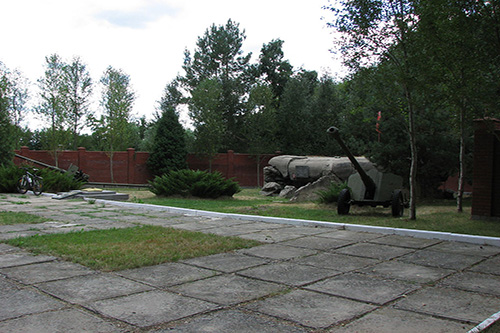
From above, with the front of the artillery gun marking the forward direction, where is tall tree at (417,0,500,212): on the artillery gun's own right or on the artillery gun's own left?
on the artillery gun's own left

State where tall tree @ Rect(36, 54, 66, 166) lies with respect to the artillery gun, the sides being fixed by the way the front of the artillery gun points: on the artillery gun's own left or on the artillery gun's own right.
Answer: on the artillery gun's own right

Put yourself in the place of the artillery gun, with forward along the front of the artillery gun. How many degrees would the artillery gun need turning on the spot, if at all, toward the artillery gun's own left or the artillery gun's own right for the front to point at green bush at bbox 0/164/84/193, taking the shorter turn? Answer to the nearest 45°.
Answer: approximately 45° to the artillery gun's own right

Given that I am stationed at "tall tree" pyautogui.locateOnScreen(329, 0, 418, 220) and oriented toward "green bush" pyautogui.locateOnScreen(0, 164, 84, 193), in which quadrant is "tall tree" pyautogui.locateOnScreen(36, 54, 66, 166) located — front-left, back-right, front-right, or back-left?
front-right

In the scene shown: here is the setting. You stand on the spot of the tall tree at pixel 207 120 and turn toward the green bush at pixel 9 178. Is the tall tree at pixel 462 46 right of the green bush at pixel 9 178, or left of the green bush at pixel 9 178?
left

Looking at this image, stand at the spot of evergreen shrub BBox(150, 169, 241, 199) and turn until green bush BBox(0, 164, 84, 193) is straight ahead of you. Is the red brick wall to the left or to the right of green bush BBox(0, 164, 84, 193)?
right

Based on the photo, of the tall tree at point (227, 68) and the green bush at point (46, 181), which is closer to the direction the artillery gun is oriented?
the green bush

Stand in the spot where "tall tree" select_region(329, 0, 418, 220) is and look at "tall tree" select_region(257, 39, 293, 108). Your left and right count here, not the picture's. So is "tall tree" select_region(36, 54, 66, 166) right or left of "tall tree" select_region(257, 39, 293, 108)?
left

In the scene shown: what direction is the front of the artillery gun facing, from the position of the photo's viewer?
facing the viewer and to the left of the viewer

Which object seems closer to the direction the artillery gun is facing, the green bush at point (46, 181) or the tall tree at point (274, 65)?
the green bush
